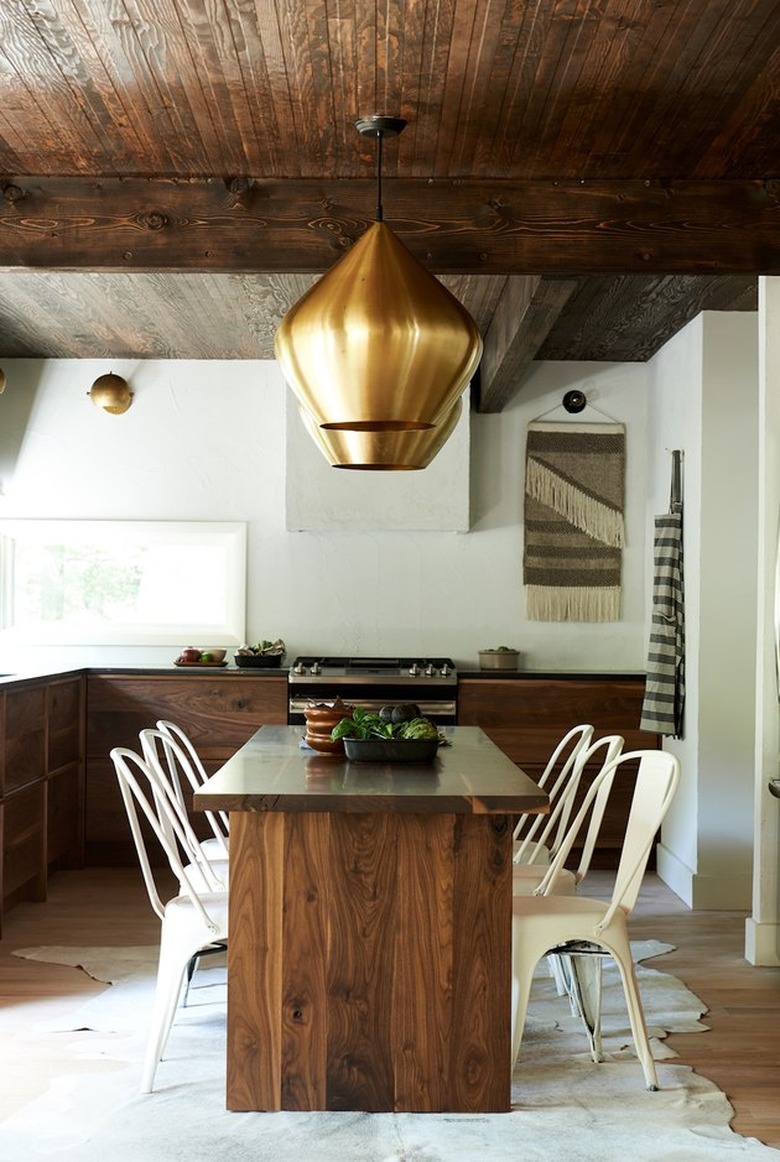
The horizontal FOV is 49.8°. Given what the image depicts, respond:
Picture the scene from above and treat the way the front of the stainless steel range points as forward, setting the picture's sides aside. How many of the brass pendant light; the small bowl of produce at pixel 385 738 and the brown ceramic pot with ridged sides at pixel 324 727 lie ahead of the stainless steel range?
3

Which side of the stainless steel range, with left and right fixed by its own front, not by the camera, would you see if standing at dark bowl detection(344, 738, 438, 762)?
front

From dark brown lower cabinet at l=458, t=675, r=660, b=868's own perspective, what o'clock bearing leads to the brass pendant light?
The brass pendant light is roughly at 12 o'clock from the dark brown lower cabinet.

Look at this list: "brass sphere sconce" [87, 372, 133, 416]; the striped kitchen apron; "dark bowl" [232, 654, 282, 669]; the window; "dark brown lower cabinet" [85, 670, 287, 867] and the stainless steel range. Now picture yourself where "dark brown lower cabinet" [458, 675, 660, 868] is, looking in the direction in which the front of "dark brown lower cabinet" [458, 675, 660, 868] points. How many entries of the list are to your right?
5

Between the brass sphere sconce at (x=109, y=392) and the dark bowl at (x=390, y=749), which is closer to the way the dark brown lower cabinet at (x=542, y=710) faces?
the dark bowl

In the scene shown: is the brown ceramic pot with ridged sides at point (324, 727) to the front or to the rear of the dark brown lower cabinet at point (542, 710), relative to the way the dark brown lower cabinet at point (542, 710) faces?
to the front

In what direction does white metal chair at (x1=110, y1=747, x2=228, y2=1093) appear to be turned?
to the viewer's right

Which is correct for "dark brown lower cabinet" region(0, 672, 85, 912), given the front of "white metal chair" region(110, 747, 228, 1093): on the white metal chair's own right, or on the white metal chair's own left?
on the white metal chair's own left

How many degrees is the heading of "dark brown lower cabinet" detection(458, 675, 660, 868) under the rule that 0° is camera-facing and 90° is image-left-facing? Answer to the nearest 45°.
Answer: approximately 0°
